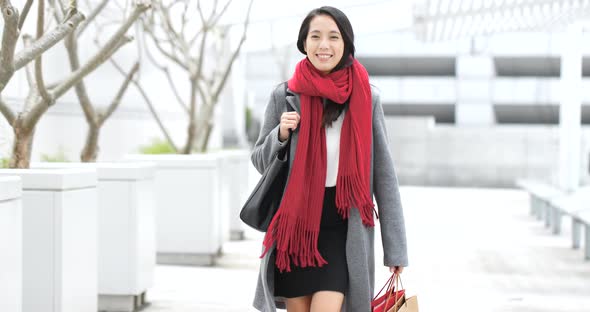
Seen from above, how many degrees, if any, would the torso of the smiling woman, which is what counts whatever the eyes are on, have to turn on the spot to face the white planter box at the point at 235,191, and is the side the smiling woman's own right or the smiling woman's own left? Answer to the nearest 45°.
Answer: approximately 180°

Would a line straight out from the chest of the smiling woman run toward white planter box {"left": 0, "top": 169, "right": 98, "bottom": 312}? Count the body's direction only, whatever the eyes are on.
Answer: no

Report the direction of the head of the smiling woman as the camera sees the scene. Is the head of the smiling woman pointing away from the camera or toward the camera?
toward the camera

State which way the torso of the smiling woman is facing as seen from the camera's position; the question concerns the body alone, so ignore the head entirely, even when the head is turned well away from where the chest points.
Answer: toward the camera

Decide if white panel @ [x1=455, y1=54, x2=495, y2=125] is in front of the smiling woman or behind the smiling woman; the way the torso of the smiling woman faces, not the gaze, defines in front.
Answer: behind

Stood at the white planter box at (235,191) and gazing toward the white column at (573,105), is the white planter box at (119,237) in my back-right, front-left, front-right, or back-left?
back-right

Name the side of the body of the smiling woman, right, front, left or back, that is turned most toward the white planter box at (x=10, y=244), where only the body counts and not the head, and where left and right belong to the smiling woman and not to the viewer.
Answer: right

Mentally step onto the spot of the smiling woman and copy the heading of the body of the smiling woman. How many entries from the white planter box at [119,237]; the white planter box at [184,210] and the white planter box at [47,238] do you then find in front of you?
0

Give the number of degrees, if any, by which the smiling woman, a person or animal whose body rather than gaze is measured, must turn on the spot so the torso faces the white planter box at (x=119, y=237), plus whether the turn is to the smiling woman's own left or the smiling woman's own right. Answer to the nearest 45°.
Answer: approximately 135° to the smiling woman's own right
